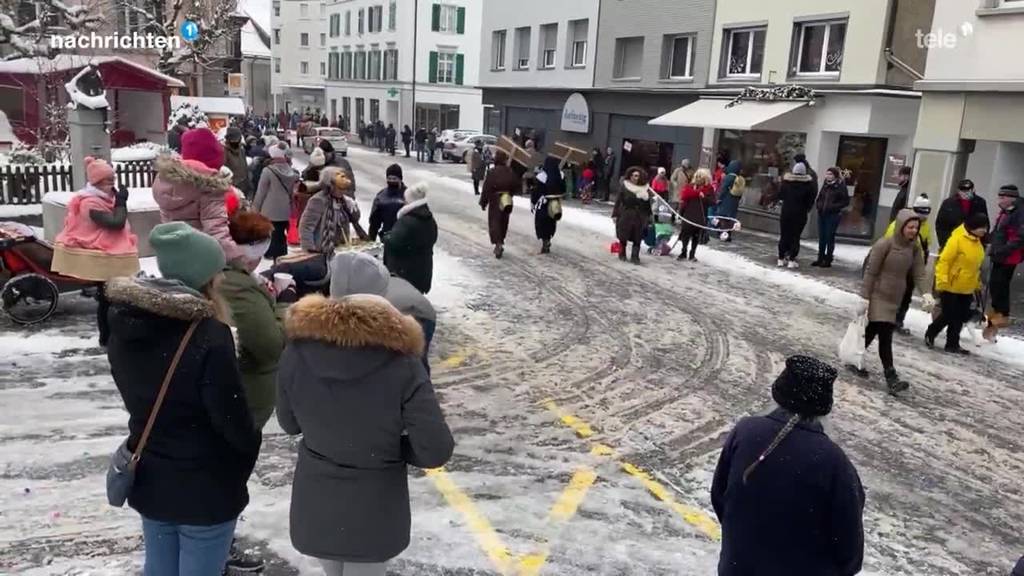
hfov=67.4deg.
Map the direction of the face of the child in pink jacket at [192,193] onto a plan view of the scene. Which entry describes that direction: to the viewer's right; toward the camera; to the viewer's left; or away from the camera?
away from the camera

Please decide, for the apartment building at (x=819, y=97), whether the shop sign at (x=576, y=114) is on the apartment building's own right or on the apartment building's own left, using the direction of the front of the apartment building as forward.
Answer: on the apartment building's own right

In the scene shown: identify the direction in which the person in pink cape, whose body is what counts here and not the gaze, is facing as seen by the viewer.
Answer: to the viewer's right

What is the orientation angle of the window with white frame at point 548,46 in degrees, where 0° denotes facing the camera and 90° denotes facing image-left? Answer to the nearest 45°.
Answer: approximately 45°

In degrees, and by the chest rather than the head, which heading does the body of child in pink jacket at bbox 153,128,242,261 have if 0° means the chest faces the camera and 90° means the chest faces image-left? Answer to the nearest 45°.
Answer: approximately 225°

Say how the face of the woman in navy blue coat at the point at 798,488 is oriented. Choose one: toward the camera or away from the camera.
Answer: away from the camera

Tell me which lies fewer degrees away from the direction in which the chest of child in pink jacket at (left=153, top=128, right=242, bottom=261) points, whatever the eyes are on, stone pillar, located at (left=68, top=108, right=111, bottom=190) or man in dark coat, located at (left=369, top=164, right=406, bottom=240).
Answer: the man in dark coat

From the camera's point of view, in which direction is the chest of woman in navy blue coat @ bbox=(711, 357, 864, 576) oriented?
away from the camera

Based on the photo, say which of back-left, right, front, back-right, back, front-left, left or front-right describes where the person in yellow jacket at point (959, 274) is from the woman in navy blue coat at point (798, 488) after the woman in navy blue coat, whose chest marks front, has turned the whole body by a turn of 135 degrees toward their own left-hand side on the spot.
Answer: back-right

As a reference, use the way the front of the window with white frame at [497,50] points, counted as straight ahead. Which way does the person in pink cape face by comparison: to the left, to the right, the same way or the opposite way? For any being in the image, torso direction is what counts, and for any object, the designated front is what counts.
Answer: the opposite way

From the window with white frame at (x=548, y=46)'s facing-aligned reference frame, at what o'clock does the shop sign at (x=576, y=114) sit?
The shop sign is roughly at 10 o'clock from the window with white frame.

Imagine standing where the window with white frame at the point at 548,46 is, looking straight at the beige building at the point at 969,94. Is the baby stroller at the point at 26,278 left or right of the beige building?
right

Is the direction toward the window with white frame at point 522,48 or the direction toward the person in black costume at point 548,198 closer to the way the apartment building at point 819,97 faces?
the person in black costume
